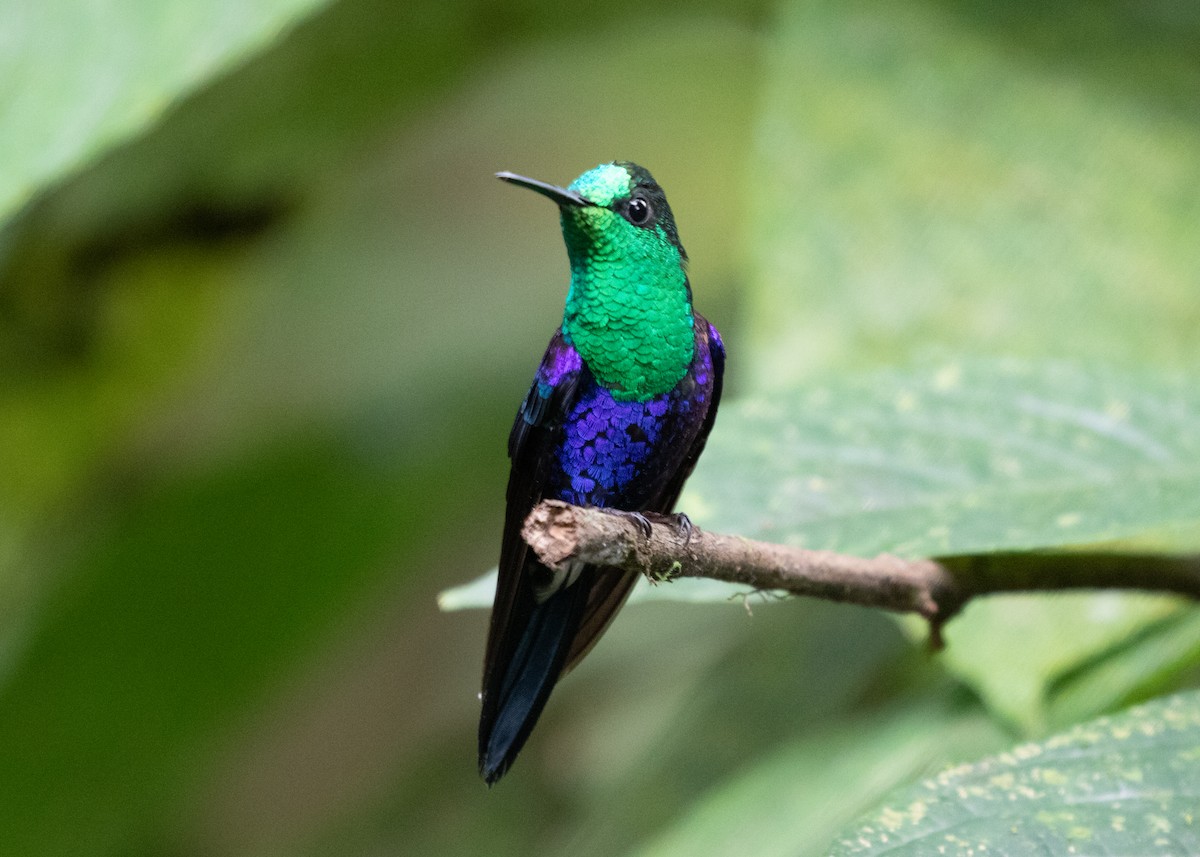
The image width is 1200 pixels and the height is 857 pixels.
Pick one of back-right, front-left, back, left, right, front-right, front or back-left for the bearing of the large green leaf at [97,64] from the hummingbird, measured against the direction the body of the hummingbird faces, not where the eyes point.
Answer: back-right

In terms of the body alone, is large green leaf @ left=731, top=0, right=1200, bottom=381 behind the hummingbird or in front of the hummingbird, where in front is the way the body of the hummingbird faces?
behind

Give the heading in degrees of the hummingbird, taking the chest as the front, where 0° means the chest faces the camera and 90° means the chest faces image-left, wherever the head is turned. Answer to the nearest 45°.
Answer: approximately 0°
